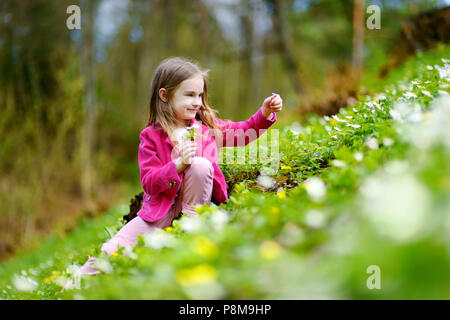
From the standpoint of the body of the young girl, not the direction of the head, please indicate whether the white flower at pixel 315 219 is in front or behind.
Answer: in front

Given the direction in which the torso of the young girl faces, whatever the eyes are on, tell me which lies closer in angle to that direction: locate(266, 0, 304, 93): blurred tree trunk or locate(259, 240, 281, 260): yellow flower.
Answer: the yellow flower

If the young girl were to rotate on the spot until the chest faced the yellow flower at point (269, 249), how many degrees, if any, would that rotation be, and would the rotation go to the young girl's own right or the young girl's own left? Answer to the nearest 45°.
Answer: approximately 45° to the young girl's own right

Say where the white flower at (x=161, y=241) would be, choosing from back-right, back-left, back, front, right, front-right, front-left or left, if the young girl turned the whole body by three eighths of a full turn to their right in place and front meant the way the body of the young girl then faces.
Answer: left

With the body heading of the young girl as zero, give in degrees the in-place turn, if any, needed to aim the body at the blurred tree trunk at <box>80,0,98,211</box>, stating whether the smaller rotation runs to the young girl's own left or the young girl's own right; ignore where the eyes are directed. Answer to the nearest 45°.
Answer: approximately 135° to the young girl's own left

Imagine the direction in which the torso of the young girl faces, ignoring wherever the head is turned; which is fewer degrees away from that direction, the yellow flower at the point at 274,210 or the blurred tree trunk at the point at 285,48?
the yellow flower

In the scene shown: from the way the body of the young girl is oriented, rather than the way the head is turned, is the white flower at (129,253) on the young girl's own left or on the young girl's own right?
on the young girl's own right

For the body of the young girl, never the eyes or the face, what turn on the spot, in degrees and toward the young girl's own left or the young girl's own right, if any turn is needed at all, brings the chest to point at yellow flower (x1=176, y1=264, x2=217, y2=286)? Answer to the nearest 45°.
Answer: approximately 45° to the young girl's own right

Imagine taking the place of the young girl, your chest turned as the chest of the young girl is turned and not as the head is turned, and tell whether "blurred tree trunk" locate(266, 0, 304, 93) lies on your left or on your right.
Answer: on your left

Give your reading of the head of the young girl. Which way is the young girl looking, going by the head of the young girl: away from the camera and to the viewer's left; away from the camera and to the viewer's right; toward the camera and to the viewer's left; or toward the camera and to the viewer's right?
toward the camera and to the viewer's right

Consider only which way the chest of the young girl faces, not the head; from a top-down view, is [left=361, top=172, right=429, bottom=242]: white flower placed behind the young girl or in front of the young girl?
in front

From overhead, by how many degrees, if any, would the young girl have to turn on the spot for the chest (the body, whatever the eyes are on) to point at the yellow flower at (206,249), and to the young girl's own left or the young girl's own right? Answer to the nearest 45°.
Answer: approximately 45° to the young girl's own right
